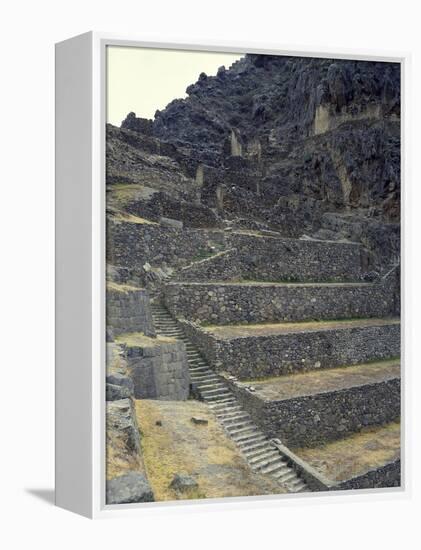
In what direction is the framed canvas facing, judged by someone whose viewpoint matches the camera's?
facing the viewer and to the right of the viewer
